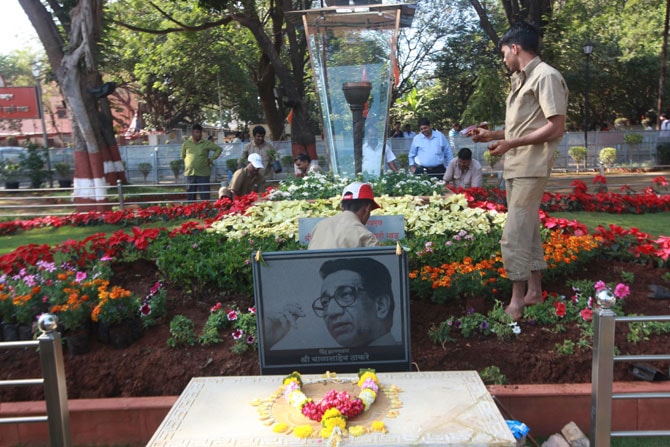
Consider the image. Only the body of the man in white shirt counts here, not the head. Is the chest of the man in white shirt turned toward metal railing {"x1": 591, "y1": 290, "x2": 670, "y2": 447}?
yes

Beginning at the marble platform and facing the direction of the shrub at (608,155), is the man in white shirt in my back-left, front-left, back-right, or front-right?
front-left

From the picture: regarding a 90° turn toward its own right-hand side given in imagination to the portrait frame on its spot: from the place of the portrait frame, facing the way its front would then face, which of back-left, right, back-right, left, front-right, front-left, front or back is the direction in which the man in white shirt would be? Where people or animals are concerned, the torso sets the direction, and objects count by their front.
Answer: right

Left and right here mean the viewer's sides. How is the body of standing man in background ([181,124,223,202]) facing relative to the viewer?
facing the viewer

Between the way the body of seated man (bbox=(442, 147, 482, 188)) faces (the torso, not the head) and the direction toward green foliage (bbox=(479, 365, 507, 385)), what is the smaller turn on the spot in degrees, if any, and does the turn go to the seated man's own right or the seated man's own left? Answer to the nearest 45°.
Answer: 0° — they already face it

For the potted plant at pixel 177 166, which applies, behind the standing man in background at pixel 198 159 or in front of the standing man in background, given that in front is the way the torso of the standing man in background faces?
behind

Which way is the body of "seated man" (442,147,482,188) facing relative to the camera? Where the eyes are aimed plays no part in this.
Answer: toward the camera

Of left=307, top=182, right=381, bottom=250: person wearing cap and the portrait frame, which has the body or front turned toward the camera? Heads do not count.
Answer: the portrait frame

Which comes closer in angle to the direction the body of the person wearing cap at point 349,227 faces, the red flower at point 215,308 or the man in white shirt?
the man in white shirt

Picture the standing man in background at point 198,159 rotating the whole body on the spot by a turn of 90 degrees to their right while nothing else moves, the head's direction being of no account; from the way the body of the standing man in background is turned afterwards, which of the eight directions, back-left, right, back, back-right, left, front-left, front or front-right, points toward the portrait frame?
left

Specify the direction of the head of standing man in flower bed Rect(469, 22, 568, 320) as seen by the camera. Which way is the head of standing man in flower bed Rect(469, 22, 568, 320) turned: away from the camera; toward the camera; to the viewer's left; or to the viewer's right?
to the viewer's left

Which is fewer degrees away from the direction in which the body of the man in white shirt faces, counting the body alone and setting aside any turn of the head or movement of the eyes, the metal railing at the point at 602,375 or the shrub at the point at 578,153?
the metal railing

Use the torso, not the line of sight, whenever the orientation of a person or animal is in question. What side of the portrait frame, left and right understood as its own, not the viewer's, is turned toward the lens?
front

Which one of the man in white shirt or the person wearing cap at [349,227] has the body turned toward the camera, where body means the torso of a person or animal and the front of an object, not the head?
the man in white shirt

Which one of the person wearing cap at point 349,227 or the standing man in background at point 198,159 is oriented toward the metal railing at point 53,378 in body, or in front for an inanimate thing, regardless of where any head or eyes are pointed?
the standing man in background

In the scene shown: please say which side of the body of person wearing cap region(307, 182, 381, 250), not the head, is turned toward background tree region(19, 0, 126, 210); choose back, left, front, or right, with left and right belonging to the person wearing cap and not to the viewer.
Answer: left

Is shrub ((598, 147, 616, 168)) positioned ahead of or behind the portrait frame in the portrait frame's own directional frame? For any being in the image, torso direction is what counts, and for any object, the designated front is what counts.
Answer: behind

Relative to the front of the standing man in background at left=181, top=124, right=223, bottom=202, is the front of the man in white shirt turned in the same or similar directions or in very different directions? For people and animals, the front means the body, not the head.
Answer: same or similar directions

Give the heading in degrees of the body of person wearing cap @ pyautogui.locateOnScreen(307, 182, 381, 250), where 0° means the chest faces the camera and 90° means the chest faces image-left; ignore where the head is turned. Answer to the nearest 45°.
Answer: approximately 225°

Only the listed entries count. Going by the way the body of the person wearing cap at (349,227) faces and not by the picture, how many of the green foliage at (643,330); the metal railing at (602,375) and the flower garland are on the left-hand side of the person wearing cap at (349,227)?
0

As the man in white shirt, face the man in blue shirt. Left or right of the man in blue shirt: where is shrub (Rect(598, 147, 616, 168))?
left

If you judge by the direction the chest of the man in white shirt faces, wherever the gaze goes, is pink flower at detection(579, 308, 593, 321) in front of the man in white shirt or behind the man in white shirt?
in front

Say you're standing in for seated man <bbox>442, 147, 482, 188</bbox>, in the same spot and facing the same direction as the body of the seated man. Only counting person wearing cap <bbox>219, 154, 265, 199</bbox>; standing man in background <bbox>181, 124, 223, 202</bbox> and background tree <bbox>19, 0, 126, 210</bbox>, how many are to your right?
3
